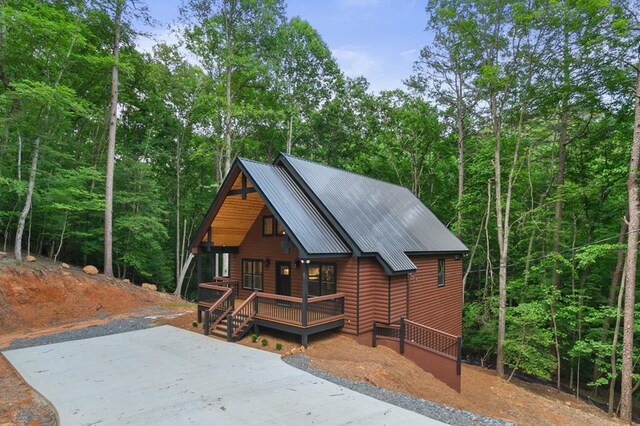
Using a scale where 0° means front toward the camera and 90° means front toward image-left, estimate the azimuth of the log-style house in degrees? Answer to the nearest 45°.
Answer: approximately 45°
